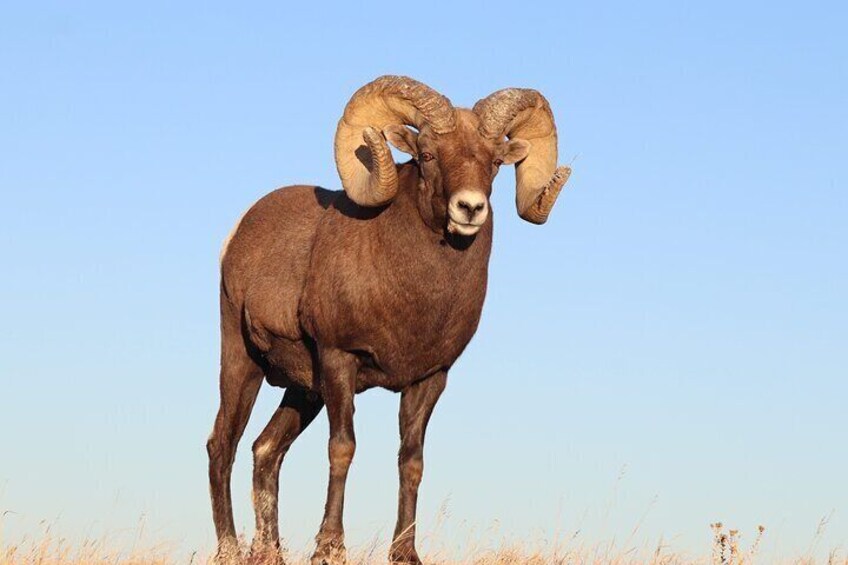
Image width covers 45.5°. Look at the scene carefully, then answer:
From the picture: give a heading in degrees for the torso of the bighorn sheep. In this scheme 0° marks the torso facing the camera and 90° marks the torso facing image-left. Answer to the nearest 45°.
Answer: approximately 315°
